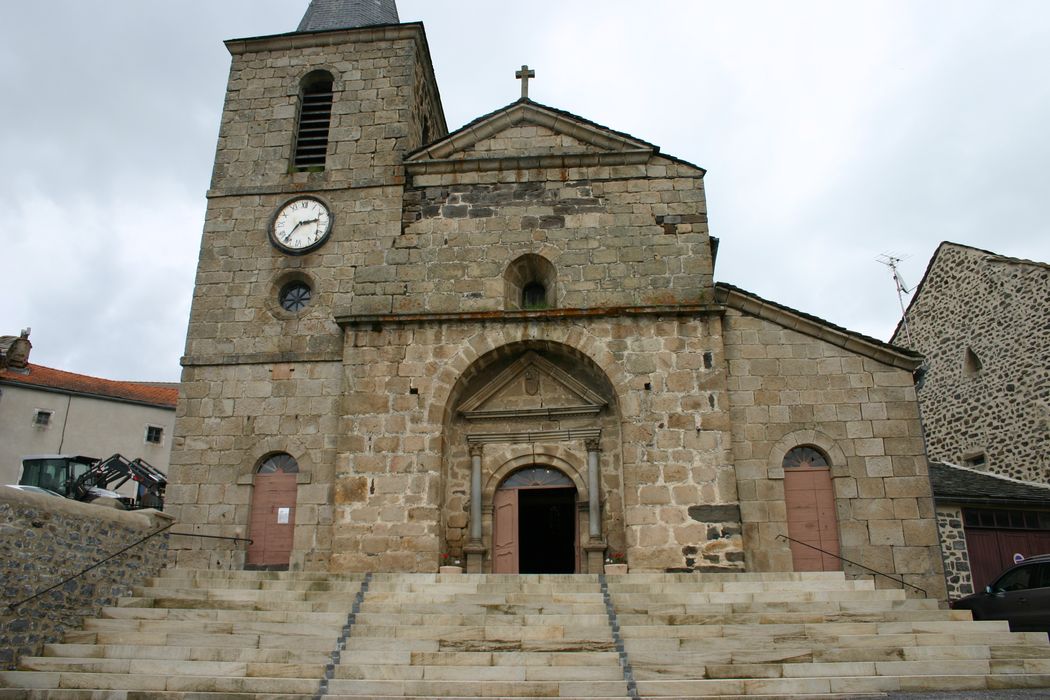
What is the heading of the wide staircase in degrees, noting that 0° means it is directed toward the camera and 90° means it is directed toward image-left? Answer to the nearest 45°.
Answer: approximately 0°

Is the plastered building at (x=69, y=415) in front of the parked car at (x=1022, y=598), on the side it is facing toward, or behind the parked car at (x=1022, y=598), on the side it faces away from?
in front

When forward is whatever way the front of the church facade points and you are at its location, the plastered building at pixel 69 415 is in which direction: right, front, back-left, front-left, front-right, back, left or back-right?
back-right

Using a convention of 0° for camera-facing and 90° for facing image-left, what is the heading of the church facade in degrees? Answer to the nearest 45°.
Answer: approximately 0°

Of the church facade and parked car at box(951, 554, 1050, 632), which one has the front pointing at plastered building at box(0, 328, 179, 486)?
the parked car

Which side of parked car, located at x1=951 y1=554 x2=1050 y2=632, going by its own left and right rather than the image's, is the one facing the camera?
left

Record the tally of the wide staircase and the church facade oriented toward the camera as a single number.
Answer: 2

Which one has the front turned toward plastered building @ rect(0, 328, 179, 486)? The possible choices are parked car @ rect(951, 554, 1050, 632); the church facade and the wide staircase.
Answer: the parked car

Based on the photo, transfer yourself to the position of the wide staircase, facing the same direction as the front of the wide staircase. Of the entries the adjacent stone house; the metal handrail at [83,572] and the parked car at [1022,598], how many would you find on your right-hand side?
1

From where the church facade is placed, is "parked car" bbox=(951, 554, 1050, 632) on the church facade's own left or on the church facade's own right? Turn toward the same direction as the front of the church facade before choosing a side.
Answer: on the church facade's own left

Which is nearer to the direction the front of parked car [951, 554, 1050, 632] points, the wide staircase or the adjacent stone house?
the wide staircase

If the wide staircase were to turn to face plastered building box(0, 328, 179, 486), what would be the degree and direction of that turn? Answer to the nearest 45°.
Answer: approximately 135° to its right

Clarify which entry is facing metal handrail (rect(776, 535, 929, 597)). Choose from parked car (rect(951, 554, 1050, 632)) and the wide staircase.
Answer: the parked car

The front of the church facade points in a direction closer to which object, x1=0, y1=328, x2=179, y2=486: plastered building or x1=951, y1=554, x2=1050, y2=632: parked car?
the parked car
